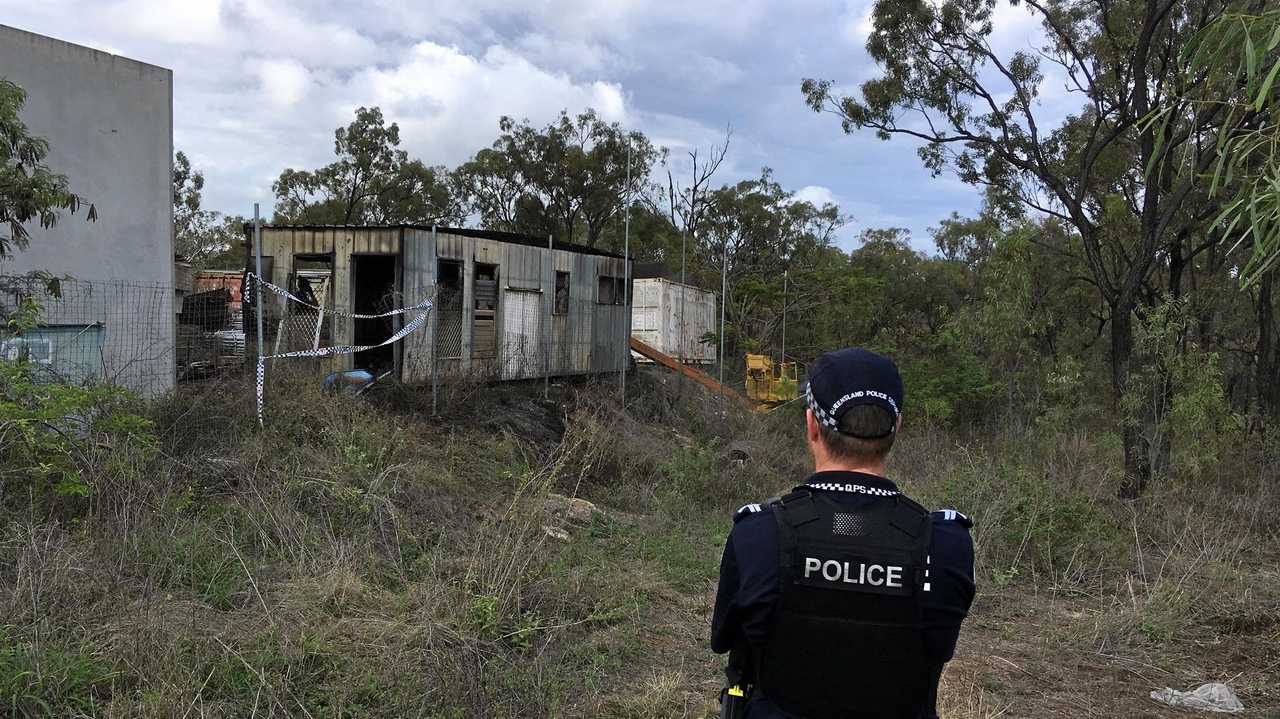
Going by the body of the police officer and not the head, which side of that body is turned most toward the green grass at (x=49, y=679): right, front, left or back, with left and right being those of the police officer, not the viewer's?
left

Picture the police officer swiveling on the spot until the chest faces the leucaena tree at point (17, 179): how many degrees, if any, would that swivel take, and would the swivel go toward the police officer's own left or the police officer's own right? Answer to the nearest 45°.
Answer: approximately 45° to the police officer's own left

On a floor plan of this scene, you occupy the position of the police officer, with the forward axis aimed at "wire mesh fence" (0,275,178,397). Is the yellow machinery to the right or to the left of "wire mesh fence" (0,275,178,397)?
right

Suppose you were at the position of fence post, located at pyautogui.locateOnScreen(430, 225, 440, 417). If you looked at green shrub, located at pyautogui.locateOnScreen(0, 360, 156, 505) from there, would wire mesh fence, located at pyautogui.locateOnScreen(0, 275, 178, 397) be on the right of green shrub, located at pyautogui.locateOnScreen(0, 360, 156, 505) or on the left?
right

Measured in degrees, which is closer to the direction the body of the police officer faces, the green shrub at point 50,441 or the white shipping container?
the white shipping container

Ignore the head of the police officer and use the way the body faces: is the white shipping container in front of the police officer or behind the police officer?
in front

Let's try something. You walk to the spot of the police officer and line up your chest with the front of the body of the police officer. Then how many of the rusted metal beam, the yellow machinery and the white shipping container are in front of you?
3

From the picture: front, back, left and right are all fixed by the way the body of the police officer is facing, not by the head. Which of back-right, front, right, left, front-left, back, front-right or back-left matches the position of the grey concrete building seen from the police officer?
front-left

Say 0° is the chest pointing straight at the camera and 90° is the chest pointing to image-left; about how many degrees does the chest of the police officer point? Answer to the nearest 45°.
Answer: approximately 180°

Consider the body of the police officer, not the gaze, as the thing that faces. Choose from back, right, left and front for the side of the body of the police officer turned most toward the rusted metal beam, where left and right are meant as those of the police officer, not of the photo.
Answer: front

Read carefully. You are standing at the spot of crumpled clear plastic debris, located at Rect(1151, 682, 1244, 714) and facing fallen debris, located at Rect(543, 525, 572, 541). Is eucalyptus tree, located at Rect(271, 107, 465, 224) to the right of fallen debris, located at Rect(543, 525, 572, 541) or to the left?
right

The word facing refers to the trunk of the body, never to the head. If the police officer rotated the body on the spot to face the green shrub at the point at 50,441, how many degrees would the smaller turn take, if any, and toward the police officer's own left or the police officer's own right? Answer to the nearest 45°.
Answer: approximately 45° to the police officer's own left

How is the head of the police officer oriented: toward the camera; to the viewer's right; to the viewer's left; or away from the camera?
away from the camera
